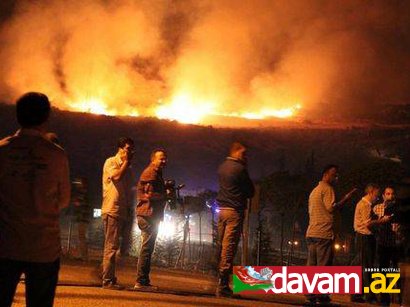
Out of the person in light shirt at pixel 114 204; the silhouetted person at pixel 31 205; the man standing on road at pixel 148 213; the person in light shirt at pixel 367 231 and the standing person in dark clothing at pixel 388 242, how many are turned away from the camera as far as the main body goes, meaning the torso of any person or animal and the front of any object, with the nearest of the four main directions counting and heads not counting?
1

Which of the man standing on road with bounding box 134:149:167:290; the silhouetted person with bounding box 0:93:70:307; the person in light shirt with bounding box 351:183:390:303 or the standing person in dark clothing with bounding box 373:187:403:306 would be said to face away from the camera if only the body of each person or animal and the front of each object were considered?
the silhouetted person with bounding box 0:93:70:307

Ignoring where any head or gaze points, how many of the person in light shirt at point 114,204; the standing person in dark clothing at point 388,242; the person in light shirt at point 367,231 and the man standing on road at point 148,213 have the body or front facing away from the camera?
0

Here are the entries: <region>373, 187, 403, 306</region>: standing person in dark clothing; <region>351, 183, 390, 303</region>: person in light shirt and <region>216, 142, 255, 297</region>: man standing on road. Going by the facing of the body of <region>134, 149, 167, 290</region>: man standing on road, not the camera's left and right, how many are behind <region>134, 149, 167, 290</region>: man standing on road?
0

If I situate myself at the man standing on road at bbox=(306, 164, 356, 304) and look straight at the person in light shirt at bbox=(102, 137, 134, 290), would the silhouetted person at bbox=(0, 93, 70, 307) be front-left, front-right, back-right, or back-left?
front-left

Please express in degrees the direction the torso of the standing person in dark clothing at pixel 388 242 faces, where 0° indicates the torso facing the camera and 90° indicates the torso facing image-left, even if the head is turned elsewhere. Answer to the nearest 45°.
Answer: approximately 0°

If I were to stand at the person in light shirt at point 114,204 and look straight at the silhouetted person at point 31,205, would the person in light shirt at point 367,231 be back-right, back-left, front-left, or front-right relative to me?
back-left

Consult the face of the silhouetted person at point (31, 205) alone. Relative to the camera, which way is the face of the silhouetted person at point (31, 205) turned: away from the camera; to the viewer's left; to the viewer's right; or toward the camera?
away from the camera

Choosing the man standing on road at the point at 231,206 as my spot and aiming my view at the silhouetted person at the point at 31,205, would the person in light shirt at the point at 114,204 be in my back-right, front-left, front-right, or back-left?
front-right

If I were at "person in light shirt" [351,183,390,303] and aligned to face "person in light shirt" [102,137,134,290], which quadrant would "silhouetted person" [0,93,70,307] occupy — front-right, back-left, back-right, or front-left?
front-left

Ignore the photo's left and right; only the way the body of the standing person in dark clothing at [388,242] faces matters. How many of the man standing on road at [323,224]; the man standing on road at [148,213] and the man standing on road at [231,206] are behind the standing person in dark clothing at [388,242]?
0

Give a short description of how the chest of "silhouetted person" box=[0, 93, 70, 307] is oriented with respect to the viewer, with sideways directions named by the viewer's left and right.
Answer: facing away from the viewer

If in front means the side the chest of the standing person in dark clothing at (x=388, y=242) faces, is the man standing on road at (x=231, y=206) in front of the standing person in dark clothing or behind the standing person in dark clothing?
in front

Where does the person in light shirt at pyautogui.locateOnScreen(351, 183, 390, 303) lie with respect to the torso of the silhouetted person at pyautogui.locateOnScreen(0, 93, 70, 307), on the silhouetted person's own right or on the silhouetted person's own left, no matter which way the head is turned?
on the silhouetted person's own right
